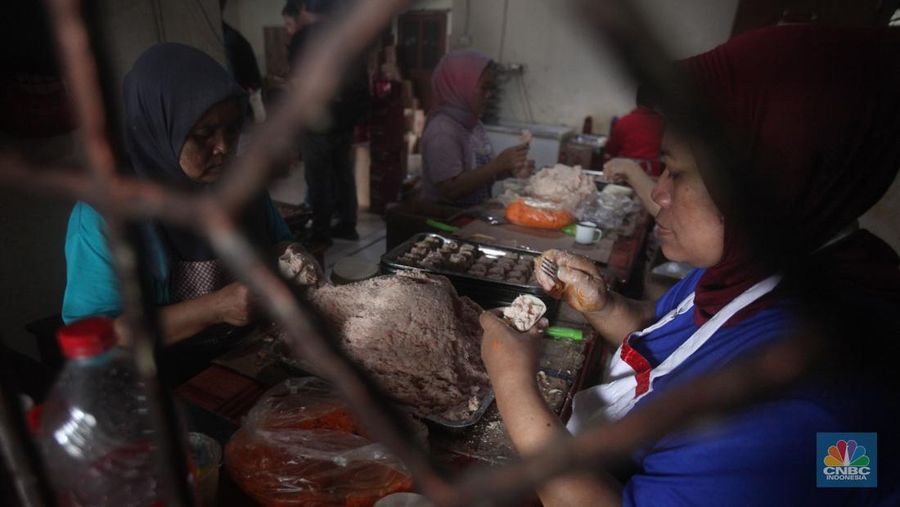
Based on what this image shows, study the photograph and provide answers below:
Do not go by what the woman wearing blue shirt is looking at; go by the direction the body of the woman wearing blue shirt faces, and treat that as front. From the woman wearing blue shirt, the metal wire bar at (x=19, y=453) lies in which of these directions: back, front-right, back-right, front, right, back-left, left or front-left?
front-left

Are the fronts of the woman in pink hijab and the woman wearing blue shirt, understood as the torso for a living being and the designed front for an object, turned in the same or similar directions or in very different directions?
very different directions

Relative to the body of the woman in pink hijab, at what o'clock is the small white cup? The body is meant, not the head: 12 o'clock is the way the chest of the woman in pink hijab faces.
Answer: The small white cup is roughly at 2 o'clock from the woman in pink hijab.

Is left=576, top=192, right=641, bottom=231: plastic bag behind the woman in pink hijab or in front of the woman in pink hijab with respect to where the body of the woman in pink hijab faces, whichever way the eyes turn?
in front

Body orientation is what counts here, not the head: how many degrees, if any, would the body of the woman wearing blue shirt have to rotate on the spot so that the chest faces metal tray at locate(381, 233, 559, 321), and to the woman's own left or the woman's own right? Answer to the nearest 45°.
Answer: approximately 45° to the woman's own right

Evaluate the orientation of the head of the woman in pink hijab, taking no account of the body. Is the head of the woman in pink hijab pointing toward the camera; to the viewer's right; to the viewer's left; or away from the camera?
to the viewer's right

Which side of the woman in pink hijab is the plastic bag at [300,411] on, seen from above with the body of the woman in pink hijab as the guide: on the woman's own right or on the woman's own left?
on the woman's own right

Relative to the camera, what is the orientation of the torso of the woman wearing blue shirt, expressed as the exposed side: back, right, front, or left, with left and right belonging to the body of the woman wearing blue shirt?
left

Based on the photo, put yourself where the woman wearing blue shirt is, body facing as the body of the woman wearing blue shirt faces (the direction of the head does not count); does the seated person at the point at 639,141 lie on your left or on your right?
on your right

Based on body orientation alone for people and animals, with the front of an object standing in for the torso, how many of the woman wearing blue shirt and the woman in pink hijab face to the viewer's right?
1

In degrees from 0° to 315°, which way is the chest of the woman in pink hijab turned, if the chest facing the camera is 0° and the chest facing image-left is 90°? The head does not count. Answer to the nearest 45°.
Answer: approximately 270°

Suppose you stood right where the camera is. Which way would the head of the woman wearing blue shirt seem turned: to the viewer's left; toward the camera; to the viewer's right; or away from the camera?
to the viewer's left

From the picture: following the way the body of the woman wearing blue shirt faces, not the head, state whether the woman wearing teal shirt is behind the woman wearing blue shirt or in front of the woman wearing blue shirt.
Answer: in front

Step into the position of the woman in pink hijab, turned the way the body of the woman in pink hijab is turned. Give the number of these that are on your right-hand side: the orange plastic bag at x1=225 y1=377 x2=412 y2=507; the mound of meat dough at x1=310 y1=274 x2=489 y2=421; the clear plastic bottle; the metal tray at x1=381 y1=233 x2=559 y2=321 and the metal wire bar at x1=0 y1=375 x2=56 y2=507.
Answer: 5

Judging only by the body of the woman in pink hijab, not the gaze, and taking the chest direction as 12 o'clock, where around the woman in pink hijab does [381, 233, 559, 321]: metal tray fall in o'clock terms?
The metal tray is roughly at 3 o'clock from the woman in pink hijab.
